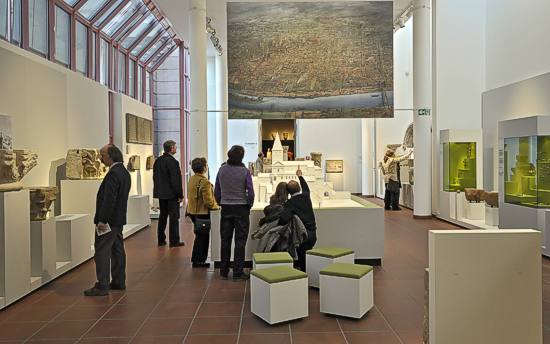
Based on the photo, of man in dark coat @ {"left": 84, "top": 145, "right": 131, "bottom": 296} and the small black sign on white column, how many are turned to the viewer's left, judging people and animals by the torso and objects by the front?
1

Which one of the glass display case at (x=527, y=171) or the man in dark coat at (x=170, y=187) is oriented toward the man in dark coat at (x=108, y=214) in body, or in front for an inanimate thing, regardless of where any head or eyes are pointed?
the glass display case

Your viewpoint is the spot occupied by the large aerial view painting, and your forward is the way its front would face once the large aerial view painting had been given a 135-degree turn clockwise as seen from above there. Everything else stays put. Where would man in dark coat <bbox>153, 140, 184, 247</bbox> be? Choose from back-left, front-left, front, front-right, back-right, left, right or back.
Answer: left

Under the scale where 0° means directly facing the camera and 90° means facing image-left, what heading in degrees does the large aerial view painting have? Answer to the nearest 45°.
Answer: approximately 0°

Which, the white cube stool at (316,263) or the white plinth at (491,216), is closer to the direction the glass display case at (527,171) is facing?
the white cube stool

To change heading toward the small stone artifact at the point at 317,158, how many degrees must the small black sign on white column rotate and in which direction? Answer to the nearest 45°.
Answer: approximately 135° to its right

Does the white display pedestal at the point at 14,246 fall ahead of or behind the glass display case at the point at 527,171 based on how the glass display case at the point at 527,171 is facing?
ahead

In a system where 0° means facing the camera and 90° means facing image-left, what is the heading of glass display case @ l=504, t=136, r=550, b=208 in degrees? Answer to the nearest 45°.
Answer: approximately 45°
